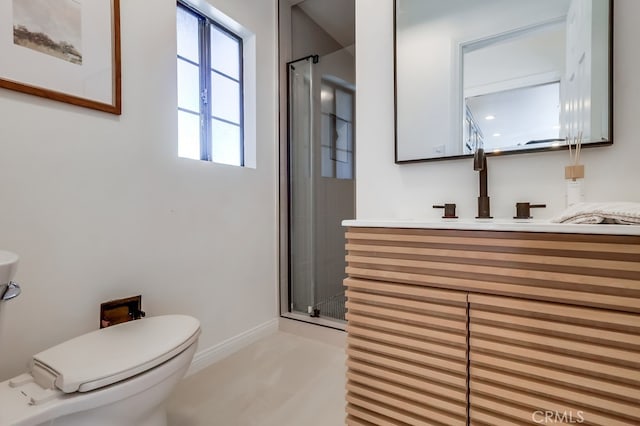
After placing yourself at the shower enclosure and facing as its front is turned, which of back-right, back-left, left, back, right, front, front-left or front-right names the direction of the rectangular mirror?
left

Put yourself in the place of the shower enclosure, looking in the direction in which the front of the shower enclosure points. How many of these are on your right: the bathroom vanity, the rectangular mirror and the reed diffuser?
0

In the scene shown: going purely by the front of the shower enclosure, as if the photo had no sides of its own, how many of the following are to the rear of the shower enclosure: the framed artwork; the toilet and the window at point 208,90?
0

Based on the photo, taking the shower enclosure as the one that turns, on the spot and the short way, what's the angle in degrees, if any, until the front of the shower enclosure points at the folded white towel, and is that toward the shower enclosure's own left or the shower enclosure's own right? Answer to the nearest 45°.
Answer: approximately 90° to the shower enclosure's own left

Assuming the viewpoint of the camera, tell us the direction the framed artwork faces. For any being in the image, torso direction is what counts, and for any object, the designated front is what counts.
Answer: facing the viewer and to the right of the viewer

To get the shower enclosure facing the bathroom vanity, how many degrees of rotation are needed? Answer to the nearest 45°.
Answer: approximately 45° to its left

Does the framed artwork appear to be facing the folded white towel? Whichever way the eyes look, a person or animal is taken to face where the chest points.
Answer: yes

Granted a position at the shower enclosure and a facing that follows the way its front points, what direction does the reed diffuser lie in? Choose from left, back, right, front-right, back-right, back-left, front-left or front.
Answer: left

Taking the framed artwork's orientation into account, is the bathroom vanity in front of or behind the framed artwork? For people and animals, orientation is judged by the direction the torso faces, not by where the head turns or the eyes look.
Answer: in front

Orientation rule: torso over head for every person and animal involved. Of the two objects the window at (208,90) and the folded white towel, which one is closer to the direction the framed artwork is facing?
the folded white towel

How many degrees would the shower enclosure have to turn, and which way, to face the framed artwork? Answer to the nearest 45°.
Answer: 0° — it already faces it

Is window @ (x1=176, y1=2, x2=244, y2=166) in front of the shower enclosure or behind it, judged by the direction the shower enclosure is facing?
in front

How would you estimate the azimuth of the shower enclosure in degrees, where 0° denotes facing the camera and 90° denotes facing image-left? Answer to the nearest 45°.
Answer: approximately 45°

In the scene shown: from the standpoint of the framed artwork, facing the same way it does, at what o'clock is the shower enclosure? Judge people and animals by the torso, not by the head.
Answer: The shower enclosure is roughly at 10 o'clock from the framed artwork.

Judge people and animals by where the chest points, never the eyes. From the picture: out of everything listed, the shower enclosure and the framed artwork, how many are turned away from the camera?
0

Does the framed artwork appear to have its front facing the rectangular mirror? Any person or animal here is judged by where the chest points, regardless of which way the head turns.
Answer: yes

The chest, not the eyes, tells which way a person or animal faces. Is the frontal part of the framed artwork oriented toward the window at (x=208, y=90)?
no
